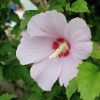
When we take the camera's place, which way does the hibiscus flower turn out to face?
facing the viewer and to the left of the viewer

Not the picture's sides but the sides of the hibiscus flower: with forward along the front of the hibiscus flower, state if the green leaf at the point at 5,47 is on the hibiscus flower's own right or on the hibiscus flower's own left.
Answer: on the hibiscus flower's own right
